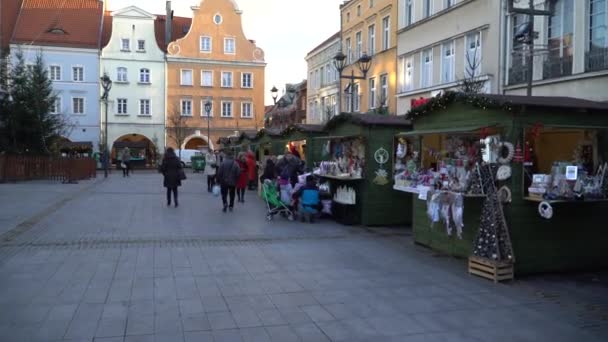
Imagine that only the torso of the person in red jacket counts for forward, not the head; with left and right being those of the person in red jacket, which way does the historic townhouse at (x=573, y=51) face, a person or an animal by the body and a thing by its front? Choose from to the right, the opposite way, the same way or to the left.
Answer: to the left

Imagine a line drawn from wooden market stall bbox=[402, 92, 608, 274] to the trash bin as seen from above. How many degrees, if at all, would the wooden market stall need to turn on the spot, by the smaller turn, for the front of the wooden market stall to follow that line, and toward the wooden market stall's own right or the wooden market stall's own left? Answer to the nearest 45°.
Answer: approximately 90° to the wooden market stall's own right

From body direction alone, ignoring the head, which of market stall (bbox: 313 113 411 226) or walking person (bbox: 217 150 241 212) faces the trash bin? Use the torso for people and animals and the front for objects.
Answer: the walking person

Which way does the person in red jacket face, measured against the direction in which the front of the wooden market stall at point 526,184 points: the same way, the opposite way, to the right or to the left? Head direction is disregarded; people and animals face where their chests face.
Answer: to the right

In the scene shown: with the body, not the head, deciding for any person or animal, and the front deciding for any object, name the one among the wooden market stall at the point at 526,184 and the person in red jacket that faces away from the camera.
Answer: the person in red jacket

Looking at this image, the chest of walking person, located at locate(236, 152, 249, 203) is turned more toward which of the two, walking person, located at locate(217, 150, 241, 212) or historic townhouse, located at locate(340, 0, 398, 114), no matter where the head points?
the historic townhouse

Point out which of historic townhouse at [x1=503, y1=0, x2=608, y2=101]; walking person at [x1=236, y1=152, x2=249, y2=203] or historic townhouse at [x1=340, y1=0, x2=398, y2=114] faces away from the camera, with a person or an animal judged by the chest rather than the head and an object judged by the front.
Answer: the walking person

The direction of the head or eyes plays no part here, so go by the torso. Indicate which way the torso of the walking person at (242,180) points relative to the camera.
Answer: away from the camera

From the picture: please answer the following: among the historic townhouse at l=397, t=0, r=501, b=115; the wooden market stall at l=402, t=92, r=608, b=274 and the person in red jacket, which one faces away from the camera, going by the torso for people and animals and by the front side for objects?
the person in red jacket
